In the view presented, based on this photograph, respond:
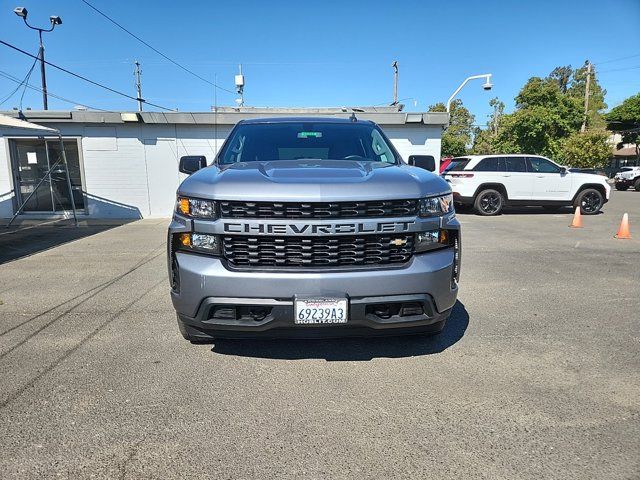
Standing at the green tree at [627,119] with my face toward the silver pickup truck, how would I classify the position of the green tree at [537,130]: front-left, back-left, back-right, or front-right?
front-right

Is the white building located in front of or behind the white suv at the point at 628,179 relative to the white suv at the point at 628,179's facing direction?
in front

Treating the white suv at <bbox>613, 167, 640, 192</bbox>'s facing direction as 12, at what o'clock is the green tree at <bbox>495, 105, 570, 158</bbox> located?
The green tree is roughly at 3 o'clock from the white suv.

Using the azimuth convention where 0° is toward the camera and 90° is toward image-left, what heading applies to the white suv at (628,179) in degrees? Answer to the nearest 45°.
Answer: approximately 45°

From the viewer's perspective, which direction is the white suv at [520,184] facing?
to the viewer's right

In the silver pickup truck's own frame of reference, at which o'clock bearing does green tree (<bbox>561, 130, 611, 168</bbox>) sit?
The green tree is roughly at 7 o'clock from the silver pickup truck.

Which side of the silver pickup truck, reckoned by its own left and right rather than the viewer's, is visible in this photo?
front

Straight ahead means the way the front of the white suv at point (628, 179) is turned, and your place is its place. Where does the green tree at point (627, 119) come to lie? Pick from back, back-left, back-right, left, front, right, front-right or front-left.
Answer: back-right

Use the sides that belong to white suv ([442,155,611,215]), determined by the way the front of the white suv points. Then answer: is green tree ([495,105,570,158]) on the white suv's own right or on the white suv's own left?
on the white suv's own left

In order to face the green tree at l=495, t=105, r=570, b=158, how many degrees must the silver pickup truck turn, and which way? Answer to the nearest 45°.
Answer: approximately 135° to its left

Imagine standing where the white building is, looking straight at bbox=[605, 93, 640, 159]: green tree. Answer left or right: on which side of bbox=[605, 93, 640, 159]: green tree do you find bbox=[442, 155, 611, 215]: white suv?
right

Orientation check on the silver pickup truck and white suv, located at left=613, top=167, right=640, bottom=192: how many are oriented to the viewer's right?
0

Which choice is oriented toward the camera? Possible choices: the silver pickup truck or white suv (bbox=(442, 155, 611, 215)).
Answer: the silver pickup truck
